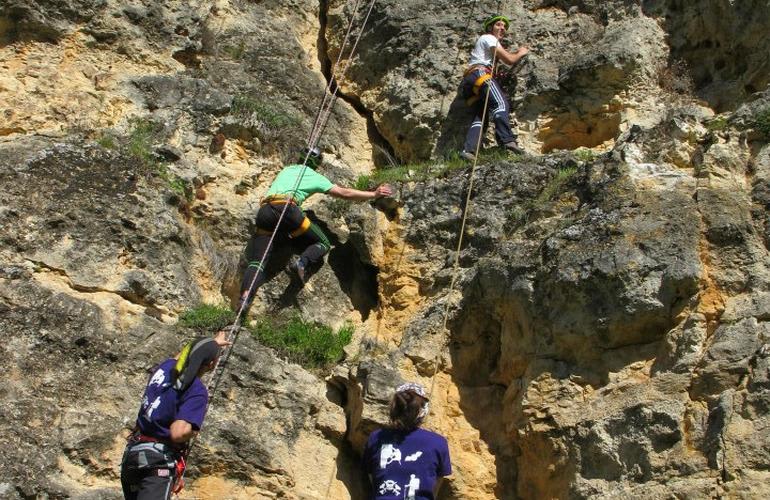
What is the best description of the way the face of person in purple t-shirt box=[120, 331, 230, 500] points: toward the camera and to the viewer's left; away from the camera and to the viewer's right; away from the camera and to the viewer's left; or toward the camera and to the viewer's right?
away from the camera and to the viewer's right

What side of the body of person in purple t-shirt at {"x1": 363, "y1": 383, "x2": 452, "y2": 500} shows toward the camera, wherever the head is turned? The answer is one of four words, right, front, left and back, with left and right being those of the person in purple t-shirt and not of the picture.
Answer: back

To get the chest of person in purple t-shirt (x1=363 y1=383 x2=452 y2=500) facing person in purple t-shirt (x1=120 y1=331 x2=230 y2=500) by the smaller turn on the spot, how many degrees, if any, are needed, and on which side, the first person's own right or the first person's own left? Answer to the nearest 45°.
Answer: approximately 90° to the first person's own left

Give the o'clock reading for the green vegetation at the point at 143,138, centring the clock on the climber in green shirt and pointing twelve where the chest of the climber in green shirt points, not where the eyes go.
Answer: The green vegetation is roughly at 8 o'clock from the climber in green shirt.

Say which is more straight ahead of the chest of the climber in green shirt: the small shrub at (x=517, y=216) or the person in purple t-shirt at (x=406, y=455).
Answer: the small shrub

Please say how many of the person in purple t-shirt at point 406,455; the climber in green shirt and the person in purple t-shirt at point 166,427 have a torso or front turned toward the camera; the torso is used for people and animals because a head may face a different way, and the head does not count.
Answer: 0

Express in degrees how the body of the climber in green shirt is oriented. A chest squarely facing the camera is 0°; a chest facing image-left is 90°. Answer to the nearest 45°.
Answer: approximately 225°

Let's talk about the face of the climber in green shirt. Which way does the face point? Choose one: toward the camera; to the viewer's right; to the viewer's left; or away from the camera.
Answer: away from the camera

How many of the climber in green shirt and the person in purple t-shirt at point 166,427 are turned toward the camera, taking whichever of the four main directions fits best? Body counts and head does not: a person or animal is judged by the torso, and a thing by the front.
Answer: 0

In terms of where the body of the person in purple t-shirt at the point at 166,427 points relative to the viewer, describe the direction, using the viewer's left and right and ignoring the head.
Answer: facing away from the viewer and to the right of the viewer

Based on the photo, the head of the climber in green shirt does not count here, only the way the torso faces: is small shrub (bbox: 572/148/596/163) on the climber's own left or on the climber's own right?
on the climber's own right

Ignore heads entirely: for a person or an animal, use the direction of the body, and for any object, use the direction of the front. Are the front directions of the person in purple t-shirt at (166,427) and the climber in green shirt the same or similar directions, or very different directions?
same or similar directions

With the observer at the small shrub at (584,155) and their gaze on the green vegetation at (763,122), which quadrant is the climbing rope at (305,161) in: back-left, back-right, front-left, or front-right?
back-right
